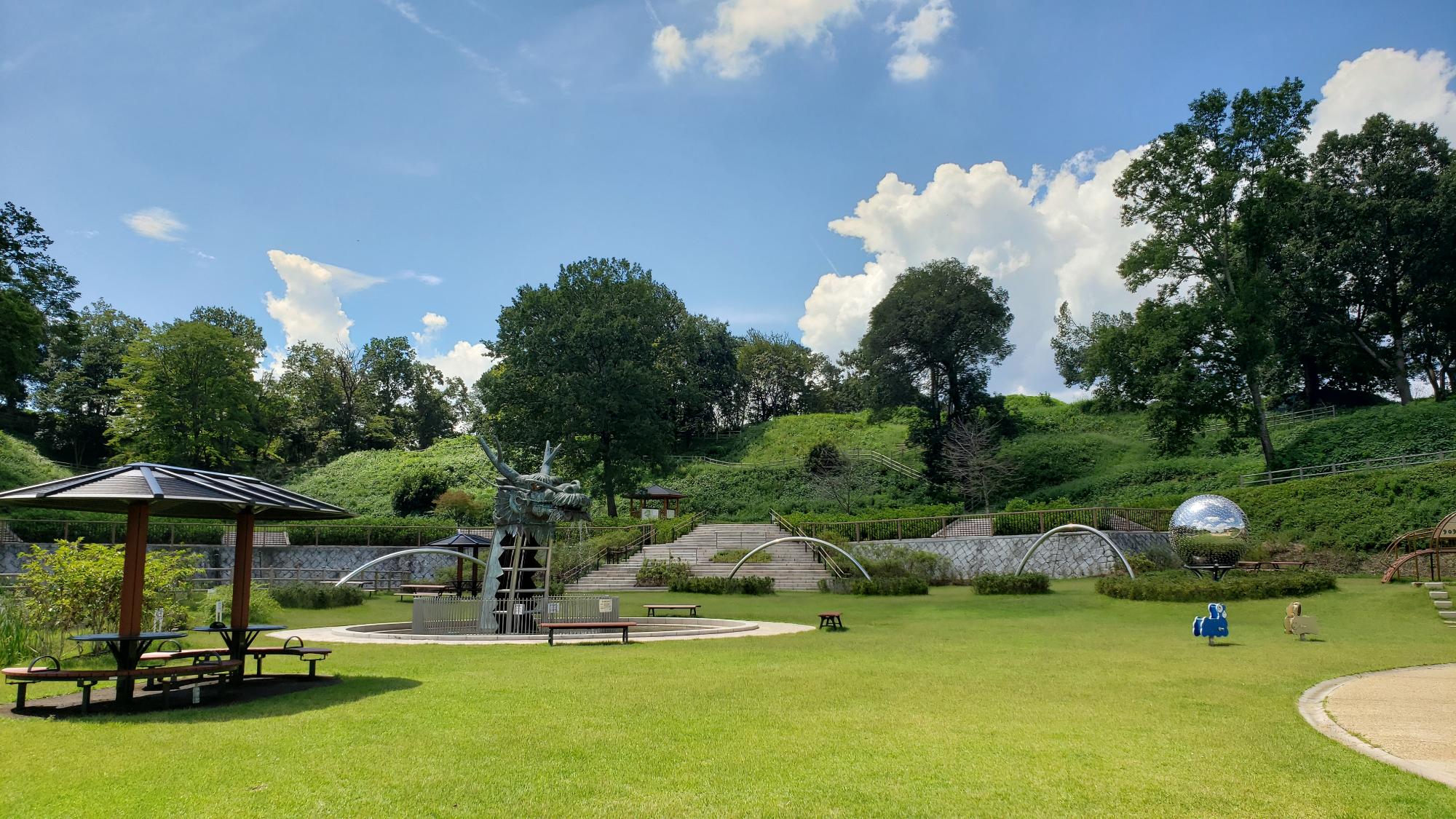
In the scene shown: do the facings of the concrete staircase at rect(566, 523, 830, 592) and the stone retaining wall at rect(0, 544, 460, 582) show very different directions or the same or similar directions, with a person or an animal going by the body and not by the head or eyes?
same or similar directions

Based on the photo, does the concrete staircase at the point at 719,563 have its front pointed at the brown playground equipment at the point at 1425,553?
no

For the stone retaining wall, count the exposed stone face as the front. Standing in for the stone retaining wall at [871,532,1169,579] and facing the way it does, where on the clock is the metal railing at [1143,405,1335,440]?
The metal railing is roughly at 7 o'clock from the stone retaining wall.

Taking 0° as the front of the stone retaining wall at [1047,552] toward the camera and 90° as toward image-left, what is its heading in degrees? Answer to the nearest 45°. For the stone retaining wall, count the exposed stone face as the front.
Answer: approximately 0°

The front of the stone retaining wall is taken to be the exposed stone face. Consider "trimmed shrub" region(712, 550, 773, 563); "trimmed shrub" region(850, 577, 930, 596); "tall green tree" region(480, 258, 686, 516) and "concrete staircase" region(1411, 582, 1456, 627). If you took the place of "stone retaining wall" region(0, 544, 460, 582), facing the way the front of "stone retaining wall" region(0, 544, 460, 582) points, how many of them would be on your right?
0

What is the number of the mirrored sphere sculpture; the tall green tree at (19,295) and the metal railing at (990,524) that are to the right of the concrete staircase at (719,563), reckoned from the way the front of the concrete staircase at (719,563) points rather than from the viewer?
1

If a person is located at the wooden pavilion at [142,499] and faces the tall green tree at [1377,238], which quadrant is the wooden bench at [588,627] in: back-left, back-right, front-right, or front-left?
front-left

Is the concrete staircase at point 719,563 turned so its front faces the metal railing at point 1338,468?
no

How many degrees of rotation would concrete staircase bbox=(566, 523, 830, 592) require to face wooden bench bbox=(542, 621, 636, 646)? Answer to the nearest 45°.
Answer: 0° — it already faces it

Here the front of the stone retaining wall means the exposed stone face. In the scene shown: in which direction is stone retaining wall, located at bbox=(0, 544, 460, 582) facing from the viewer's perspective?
toward the camera

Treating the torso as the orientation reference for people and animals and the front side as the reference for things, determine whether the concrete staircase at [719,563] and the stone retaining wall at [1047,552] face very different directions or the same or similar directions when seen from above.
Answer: same or similar directions

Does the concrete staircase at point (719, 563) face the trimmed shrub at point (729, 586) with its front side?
yes

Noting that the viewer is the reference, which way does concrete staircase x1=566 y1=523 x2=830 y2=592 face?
facing the viewer
